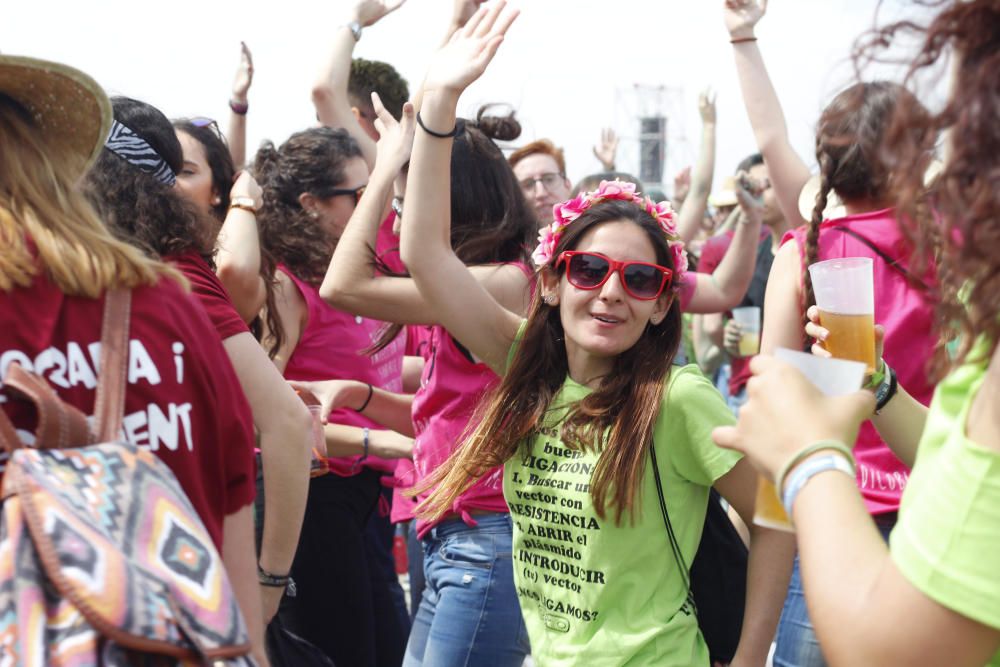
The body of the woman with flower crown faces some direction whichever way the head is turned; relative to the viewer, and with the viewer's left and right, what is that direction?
facing the viewer and to the left of the viewer
